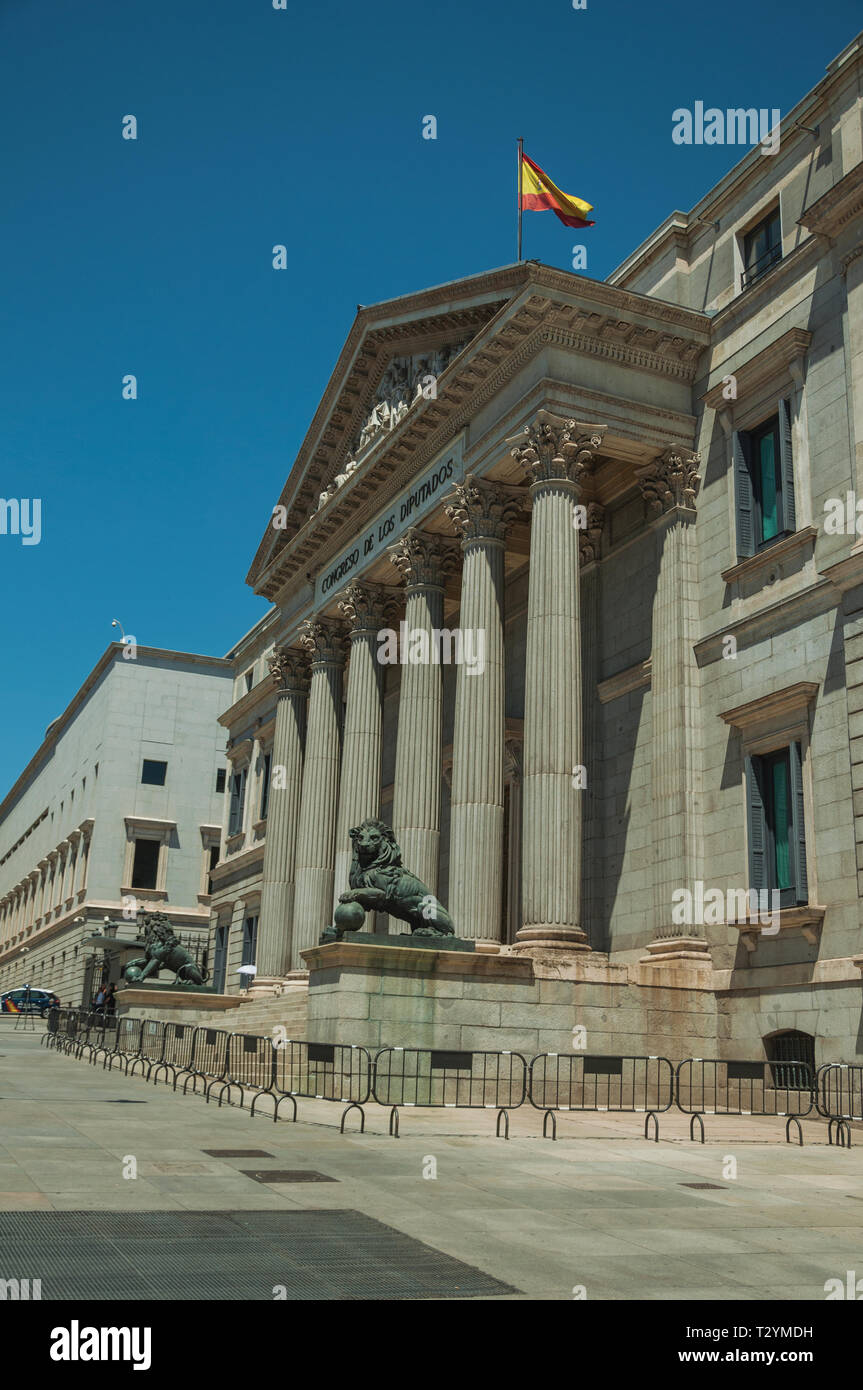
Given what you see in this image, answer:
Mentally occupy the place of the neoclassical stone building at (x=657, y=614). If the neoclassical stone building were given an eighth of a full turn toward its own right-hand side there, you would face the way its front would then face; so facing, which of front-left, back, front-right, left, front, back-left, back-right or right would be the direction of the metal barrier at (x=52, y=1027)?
front-right

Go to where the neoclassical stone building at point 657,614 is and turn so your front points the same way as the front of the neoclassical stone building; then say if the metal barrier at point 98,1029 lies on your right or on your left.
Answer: on your right

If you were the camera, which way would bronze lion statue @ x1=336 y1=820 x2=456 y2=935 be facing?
facing the viewer and to the left of the viewer

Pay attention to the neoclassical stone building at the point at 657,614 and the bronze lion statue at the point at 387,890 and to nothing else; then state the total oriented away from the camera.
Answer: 0

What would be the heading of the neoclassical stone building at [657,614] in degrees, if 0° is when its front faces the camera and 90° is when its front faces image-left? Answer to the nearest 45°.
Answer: approximately 45°
